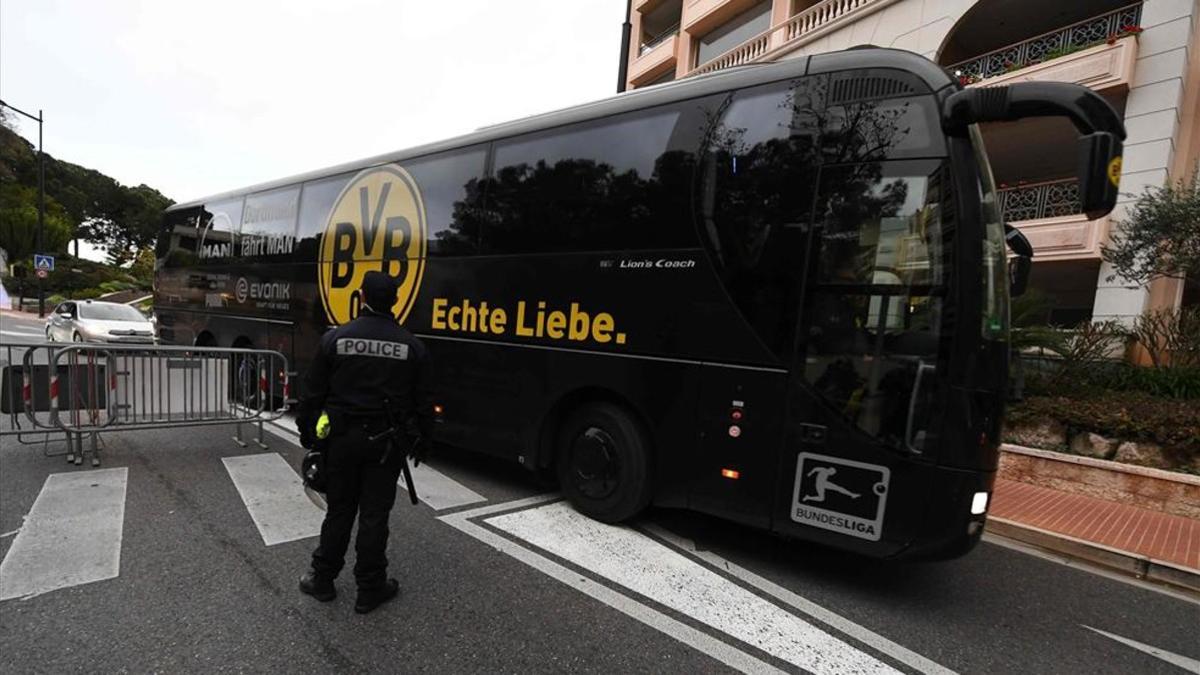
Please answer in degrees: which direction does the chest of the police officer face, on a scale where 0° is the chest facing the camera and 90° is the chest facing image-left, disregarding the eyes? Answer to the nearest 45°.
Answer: approximately 180°

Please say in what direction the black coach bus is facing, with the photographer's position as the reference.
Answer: facing the viewer and to the right of the viewer

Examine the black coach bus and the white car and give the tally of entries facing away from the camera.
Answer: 0

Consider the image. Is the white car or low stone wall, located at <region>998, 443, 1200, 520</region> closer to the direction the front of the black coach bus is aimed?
the low stone wall

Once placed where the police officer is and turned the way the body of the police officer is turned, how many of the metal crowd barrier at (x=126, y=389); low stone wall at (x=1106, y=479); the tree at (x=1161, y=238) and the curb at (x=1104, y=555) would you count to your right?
3

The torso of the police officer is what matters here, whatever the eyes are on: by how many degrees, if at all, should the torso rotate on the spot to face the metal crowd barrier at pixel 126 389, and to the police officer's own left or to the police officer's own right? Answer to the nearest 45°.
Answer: approximately 45° to the police officer's own left

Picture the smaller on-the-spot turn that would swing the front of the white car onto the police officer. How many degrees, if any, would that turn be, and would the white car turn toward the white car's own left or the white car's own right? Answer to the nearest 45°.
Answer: approximately 45° to the white car's own right

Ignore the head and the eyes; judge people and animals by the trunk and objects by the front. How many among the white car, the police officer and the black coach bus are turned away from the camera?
1

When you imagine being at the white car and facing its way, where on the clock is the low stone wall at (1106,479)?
The low stone wall is roughly at 1 o'clock from the white car.

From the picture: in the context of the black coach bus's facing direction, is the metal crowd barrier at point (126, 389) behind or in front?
behind

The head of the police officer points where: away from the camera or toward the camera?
away from the camera

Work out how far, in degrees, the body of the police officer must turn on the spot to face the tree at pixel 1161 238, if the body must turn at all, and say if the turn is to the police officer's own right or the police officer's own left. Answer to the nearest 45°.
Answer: approximately 90° to the police officer's own right

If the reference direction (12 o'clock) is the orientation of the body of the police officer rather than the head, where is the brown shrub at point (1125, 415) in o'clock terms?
The brown shrub is roughly at 3 o'clock from the police officer.

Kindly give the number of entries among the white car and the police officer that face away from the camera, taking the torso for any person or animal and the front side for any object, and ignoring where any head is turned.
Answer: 1
